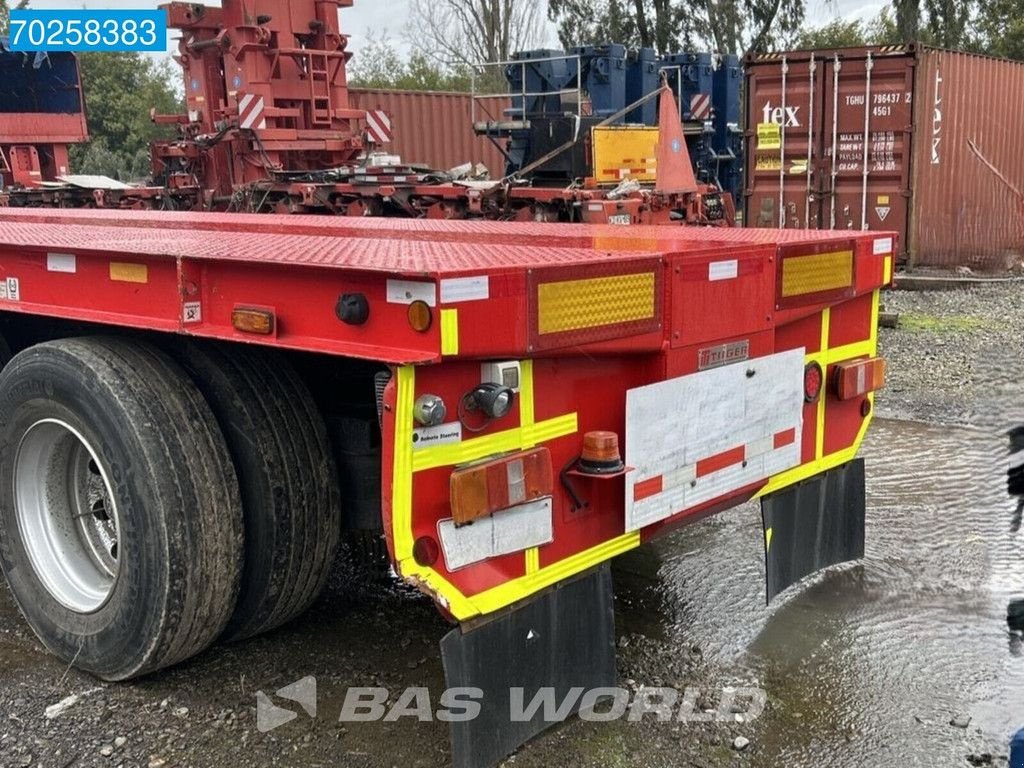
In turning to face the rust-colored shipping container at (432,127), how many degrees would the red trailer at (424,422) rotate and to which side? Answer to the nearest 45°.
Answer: approximately 45° to its right

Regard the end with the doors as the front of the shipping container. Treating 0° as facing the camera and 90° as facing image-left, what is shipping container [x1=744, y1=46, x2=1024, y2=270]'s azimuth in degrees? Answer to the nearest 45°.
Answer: approximately 45°

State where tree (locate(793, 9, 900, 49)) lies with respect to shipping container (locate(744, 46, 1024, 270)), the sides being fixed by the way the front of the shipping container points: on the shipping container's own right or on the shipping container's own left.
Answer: on the shipping container's own right

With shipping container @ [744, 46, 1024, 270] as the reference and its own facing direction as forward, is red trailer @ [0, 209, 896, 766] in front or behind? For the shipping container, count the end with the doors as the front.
in front

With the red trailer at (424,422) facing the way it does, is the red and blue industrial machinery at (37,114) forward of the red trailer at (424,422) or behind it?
forward

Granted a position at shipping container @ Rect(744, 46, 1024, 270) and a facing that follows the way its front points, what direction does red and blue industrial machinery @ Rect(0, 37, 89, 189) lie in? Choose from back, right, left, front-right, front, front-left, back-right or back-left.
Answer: front-right

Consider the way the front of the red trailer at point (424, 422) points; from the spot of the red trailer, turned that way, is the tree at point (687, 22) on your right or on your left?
on your right

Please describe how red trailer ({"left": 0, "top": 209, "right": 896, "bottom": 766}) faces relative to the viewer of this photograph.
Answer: facing away from the viewer and to the left of the viewer

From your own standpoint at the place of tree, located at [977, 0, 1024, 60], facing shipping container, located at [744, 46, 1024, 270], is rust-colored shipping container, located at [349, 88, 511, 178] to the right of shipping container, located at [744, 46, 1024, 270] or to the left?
right
